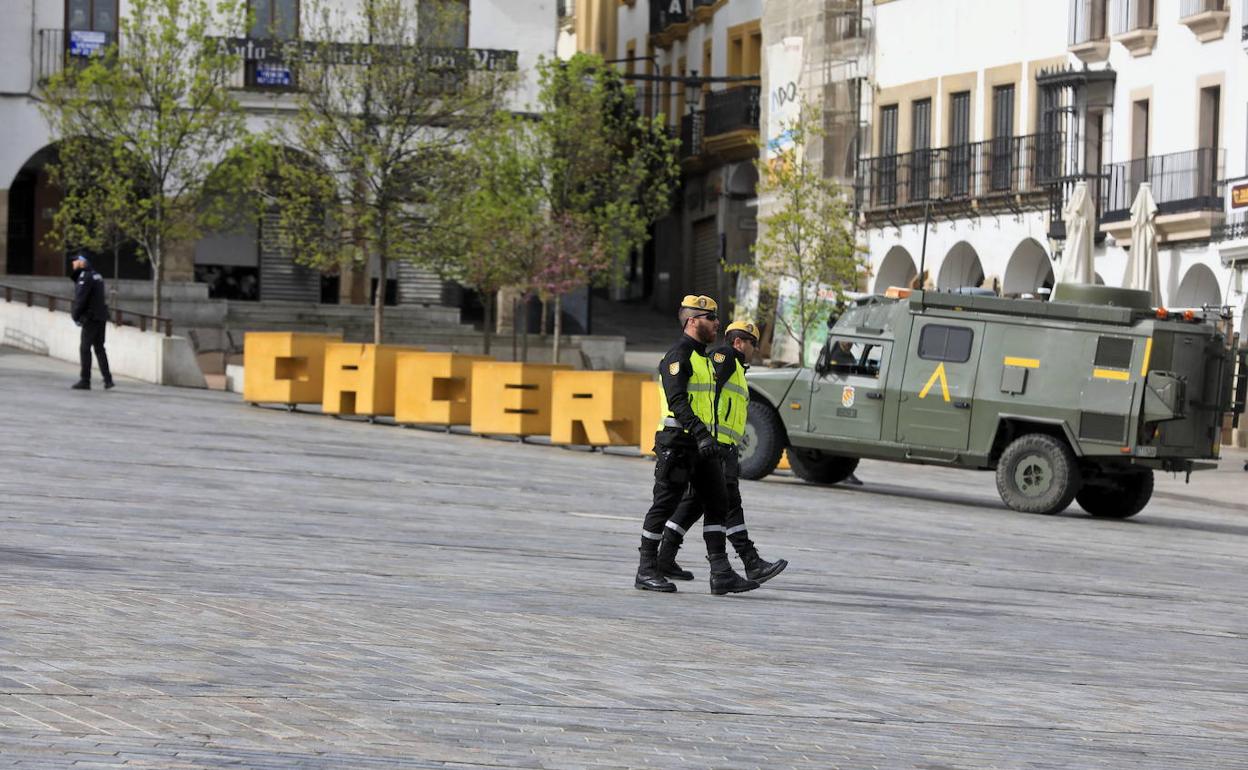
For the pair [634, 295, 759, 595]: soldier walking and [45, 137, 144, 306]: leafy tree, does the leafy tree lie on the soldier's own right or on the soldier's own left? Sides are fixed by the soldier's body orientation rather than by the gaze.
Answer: on the soldier's own left

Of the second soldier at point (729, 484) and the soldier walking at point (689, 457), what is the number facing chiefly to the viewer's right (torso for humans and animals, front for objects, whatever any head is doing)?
2

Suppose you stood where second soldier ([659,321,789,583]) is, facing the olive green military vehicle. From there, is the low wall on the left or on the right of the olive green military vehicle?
left

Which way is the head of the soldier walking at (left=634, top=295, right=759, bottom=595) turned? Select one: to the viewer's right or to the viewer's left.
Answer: to the viewer's right

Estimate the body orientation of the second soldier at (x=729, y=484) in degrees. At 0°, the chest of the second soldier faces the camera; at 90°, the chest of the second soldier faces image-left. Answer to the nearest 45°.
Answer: approximately 270°

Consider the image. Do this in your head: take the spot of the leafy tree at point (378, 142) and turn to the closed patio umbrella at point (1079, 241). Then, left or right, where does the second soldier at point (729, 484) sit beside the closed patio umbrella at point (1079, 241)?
right

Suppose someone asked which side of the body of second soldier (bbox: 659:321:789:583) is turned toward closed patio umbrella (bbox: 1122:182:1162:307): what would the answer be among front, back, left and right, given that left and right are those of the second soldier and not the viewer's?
left

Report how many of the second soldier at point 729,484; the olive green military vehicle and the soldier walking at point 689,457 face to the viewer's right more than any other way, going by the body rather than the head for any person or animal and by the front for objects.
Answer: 2

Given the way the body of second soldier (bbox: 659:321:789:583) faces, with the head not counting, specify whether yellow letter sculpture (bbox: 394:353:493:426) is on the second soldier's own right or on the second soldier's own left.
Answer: on the second soldier's own left

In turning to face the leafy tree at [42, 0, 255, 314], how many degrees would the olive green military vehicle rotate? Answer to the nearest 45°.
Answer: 0° — it already faces it

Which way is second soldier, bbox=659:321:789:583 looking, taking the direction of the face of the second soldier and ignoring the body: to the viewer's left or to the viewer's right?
to the viewer's right

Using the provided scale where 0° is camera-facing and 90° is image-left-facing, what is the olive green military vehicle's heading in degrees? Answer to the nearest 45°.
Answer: approximately 135°

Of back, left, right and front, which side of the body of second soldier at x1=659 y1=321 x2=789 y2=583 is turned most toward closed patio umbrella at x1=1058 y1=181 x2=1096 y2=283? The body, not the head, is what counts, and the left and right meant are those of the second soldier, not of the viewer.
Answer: left

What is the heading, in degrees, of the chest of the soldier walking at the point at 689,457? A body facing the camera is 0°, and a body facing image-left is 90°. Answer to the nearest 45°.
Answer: approximately 270°

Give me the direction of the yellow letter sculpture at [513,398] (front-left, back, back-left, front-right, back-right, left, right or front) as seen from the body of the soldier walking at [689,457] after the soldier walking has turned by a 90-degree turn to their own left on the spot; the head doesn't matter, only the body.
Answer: front
